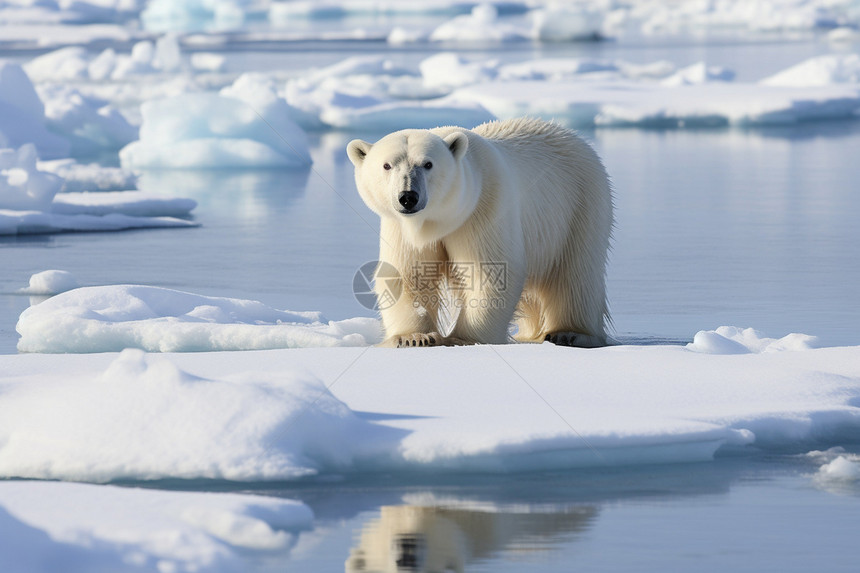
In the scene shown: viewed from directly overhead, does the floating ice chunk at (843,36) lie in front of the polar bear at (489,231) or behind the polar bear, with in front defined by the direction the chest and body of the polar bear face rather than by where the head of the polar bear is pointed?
behind

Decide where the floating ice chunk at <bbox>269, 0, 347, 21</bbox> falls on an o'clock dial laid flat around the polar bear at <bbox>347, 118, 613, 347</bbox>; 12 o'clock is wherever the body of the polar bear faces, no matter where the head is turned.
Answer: The floating ice chunk is roughly at 4 o'clock from the polar bear.

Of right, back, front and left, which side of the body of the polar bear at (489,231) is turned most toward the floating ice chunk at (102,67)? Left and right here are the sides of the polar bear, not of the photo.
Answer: right

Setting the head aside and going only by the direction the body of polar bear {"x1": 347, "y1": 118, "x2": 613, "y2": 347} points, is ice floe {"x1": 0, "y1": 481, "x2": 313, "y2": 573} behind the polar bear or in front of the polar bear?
in front

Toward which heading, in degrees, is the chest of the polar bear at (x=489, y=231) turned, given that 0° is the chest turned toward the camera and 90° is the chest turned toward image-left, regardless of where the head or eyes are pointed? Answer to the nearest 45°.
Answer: approximately 45°

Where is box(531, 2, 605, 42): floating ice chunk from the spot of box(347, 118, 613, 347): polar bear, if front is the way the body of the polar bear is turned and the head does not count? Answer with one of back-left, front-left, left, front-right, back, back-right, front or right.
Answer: back-right

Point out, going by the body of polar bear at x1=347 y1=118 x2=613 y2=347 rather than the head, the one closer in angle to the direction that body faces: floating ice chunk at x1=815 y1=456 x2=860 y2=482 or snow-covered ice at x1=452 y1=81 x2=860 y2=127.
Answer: the floating ice chunk

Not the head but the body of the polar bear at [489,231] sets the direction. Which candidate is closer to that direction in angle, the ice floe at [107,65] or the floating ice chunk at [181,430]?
the floating ice chunk

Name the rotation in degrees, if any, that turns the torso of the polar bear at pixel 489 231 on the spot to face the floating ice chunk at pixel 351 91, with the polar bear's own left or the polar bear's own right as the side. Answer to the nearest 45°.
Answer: approximately 135° to the polar bear's own right

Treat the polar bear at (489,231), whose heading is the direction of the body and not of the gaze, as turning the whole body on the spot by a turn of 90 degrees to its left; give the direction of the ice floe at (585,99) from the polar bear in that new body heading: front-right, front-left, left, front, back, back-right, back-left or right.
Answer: back-left

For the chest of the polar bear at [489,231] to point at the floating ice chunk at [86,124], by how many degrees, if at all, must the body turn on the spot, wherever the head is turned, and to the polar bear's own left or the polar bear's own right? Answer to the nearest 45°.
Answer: approximately 90° to the polar bear's own right
